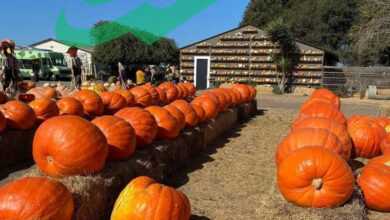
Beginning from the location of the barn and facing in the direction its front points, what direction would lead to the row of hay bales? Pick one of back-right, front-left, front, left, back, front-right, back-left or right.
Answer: front

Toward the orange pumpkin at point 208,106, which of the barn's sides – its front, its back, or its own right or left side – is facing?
front

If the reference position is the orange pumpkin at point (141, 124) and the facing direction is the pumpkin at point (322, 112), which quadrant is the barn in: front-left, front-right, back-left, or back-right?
front-left

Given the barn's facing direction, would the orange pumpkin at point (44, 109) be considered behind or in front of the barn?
in front

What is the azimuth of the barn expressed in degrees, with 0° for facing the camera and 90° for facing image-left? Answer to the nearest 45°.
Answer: approximately 0°

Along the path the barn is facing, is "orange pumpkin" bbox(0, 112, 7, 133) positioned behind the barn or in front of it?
in front

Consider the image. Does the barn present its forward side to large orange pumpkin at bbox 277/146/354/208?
yes

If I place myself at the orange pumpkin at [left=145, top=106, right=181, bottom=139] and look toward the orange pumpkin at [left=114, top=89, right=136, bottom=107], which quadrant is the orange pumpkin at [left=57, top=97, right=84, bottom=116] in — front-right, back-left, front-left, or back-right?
front-left

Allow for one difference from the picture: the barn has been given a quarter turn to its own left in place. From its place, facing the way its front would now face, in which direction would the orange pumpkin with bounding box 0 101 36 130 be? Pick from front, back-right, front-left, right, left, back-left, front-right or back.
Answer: right

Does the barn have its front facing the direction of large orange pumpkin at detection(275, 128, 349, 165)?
yes

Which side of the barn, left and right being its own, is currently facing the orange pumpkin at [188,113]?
front

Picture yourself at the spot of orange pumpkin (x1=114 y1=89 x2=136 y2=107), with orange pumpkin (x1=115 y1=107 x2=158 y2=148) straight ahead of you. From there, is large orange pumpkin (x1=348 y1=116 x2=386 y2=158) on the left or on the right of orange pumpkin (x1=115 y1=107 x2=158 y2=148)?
left

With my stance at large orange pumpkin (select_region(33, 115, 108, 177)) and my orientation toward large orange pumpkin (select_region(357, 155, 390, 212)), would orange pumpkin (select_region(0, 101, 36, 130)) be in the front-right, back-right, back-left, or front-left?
back-left

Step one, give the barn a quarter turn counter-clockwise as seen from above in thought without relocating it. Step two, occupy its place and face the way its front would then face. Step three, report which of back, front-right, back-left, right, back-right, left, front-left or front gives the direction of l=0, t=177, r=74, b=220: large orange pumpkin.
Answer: right

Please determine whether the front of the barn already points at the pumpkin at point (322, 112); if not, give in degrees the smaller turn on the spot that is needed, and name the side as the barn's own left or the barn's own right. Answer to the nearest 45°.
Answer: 0° — it already faces it

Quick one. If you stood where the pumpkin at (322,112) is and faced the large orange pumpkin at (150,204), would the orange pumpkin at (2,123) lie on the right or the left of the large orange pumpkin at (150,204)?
right

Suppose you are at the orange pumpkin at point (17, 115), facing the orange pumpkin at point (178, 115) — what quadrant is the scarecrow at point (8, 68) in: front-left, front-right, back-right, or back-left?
back-left

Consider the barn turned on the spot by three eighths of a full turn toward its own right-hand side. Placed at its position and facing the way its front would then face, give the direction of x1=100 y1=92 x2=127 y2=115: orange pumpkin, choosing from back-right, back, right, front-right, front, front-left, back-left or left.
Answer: back-left

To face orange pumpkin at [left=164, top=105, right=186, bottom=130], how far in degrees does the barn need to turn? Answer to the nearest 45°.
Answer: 0° — it already faces it
